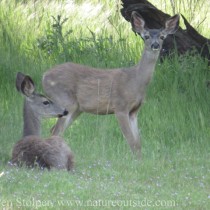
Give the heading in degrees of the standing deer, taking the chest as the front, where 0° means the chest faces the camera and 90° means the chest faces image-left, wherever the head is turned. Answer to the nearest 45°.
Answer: approximately 270°
